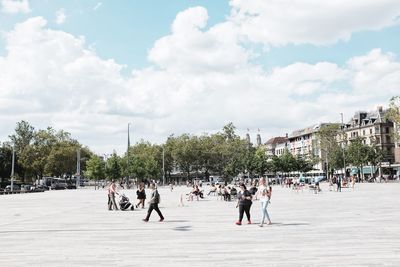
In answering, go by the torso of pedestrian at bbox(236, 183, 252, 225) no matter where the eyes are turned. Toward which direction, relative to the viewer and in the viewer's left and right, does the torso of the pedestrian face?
facing the viewer and to the left of the viewer
